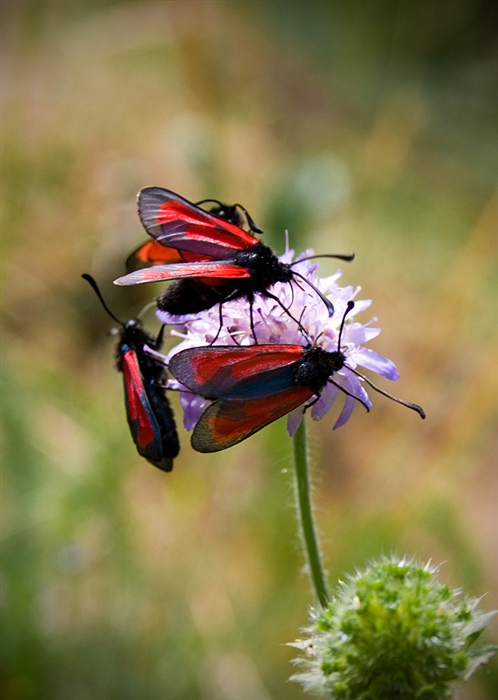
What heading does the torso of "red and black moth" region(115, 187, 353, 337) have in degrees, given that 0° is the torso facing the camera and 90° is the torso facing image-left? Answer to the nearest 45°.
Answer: approximately 270°
